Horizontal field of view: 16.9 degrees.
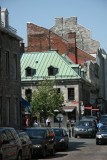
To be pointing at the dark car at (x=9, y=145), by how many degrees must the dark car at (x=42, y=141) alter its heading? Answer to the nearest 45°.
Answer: approximately 45° to its left

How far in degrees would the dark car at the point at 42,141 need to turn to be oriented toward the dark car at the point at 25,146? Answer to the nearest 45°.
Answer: approximately 45° to its left

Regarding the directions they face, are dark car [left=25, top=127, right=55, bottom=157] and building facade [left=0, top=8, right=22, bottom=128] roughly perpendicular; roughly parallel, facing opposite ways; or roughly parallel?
roughly perpendicular

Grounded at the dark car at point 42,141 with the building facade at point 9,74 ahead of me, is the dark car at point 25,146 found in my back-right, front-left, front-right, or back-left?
back-left

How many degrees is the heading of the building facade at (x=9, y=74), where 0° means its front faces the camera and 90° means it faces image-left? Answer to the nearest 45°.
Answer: approximately 315°
